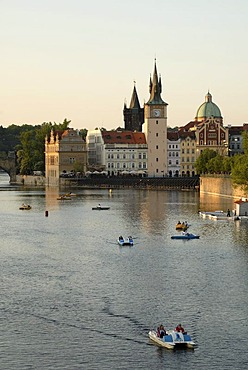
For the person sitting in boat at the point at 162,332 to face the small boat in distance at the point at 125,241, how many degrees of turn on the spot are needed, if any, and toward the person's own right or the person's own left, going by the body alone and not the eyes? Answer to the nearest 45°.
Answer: approximately 135° to the person's own left

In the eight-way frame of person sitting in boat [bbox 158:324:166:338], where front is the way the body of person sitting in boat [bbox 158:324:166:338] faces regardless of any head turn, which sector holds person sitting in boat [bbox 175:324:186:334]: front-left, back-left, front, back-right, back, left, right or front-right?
front-left

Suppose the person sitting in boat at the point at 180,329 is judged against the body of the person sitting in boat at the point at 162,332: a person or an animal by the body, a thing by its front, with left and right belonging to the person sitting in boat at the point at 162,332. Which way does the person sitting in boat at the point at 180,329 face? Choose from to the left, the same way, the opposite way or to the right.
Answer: the same way

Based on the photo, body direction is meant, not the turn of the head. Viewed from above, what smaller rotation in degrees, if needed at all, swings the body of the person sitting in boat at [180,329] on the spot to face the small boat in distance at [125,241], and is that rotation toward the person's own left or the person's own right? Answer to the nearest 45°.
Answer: approximately 135° to the person's own left

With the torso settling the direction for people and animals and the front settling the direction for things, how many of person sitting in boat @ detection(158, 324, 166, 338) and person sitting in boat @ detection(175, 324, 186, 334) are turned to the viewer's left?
0

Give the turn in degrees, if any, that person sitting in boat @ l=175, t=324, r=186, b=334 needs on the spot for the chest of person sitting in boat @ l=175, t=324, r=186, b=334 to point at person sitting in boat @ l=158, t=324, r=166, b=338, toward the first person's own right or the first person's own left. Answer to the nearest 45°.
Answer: approximately 135° to the first person's own right

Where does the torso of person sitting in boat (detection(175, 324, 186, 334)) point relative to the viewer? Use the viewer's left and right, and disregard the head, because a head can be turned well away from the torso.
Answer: facing the viewer and to the right of the viewer
